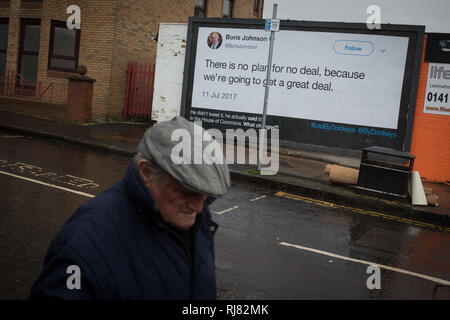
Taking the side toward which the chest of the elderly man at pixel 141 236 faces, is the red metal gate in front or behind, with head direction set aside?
behind

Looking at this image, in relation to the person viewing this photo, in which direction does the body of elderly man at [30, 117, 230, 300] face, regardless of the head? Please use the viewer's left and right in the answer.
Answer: facing the viewer and to the right of the viewer

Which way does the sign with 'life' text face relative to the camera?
toward the camera

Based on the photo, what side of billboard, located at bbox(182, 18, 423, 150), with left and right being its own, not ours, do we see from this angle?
front

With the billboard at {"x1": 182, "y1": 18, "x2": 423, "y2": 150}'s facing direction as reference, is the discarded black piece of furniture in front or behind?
in front

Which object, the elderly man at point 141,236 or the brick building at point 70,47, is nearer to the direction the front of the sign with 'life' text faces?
the elderly man

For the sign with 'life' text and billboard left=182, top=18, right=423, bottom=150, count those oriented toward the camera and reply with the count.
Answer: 2

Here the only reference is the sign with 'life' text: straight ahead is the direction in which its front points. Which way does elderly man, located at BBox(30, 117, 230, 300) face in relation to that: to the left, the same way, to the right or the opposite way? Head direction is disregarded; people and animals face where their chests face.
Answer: to the left

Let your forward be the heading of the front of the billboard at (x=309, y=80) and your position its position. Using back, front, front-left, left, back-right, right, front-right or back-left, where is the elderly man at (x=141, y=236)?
front

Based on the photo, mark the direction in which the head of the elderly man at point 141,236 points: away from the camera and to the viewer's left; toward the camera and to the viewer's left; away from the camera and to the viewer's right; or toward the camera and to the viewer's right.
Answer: toward the camera and to the viewer's right
